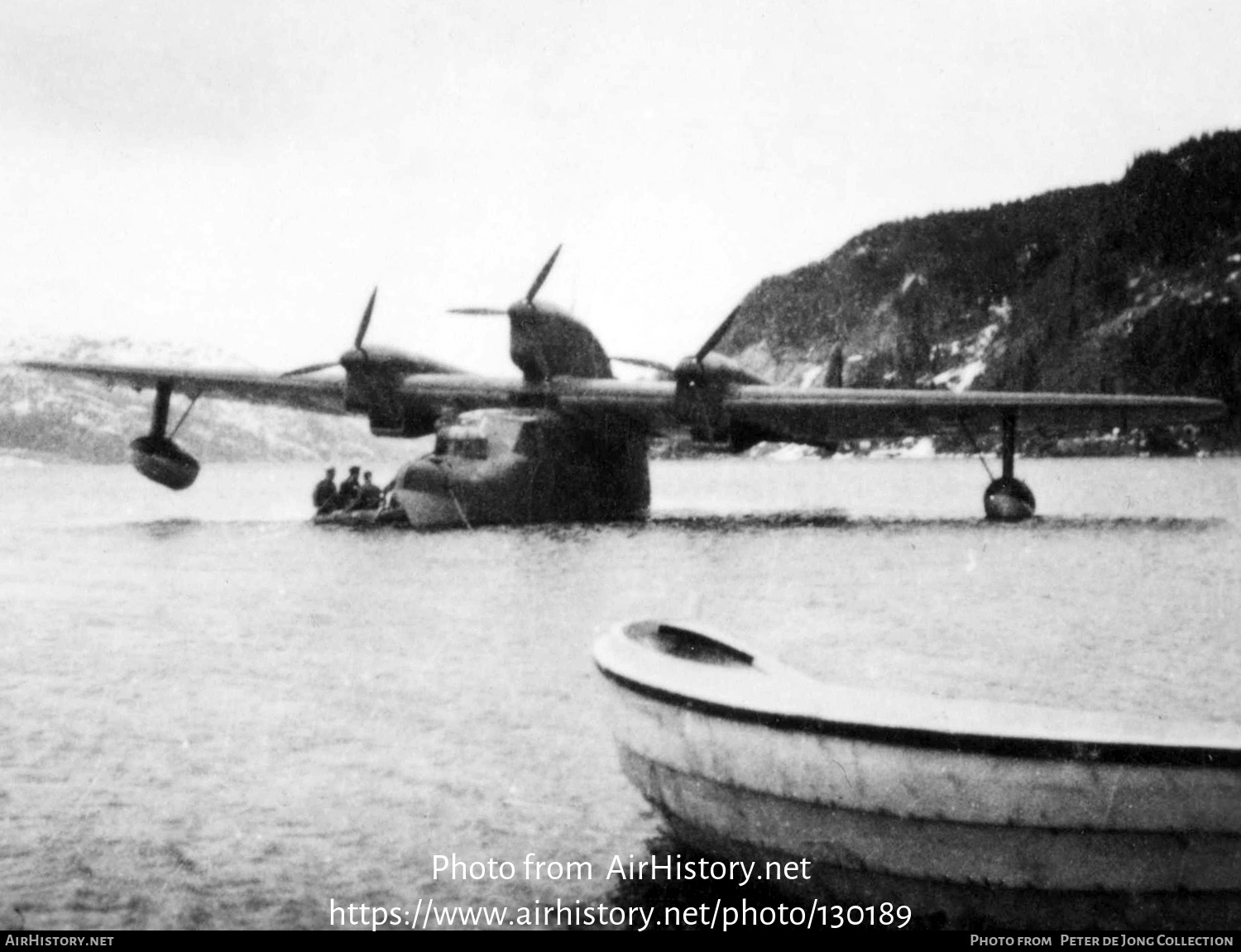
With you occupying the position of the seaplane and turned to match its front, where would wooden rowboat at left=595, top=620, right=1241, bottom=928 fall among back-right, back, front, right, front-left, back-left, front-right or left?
front-left

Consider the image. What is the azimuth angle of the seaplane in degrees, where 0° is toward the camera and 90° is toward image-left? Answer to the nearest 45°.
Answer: approximately 45°
